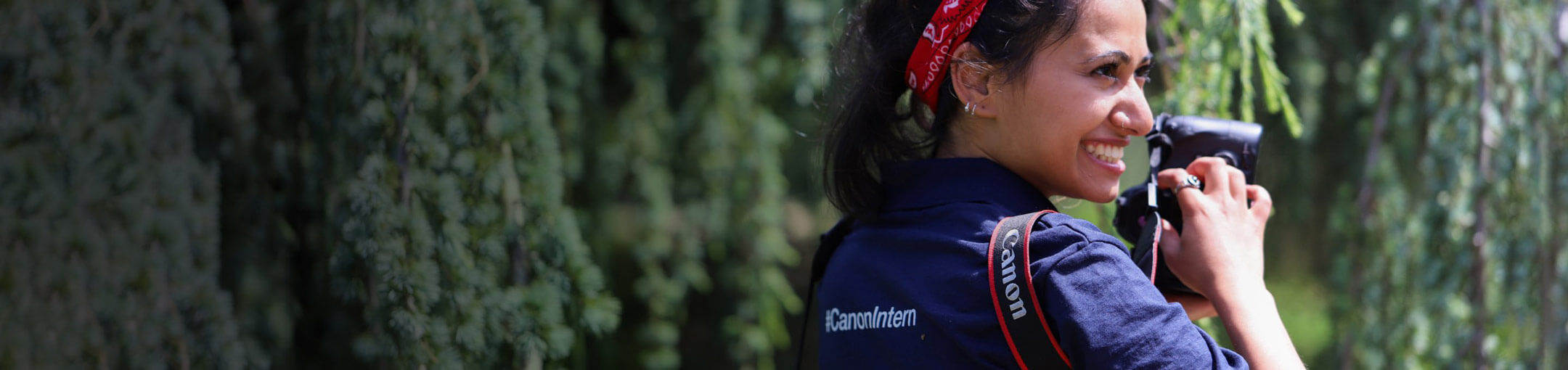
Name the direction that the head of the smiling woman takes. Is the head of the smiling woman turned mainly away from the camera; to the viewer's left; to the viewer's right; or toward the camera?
to the viewer's right

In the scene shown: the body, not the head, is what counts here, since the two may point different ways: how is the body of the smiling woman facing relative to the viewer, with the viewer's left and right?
facing away from the viewer and to the right of the viewer
